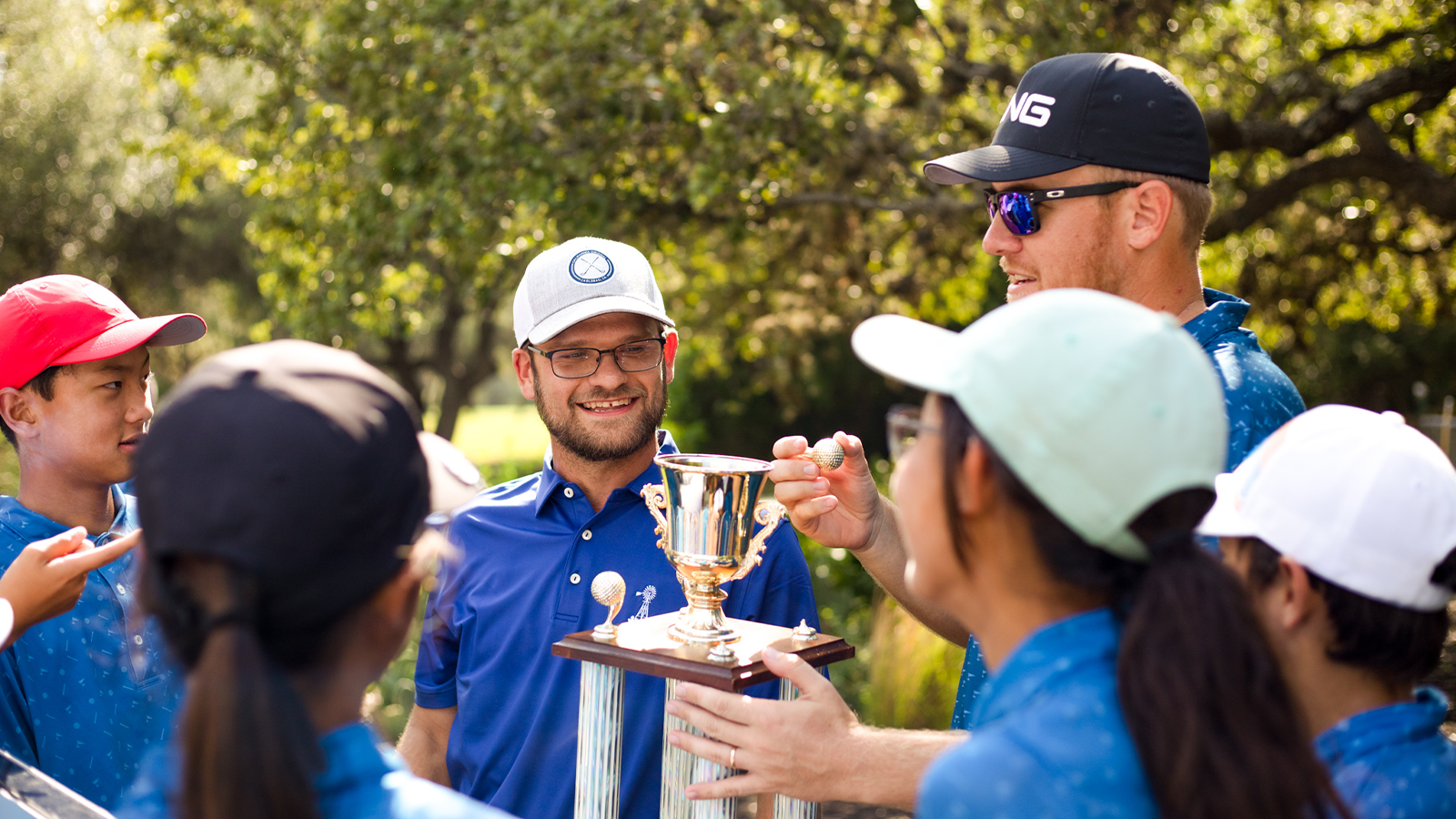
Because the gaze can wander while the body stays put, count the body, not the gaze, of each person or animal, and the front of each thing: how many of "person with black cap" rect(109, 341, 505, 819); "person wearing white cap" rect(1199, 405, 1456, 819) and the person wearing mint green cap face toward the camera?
0

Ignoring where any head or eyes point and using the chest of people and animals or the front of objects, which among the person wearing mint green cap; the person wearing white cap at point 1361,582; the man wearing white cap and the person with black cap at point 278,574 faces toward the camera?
the man wearing white cap

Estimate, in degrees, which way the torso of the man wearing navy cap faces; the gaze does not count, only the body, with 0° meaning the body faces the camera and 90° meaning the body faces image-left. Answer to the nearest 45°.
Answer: approximately 45°

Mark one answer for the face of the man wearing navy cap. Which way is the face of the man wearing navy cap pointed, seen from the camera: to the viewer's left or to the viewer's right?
to the viewer's left

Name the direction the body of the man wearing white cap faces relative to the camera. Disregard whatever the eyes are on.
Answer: toward the camera

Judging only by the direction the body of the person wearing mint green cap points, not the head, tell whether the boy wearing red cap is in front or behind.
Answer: in front

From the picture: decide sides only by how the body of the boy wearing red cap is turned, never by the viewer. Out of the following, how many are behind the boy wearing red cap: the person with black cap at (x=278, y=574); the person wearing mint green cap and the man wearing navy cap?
0

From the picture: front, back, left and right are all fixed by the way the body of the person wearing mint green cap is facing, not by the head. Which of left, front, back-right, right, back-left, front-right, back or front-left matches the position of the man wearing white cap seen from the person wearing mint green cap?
front

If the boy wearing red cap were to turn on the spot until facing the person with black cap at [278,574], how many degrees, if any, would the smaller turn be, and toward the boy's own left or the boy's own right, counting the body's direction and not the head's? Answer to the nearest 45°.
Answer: approximately 45° to the boy's own right

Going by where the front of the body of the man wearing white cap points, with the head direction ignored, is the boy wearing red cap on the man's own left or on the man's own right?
on the man's own right

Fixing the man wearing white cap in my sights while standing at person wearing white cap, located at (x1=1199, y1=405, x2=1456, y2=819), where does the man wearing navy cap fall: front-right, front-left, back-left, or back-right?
front-right

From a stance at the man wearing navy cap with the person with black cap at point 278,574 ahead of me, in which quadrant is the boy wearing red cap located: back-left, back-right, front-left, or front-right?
front-right

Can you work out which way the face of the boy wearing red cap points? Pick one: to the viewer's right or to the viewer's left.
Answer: to the viewer's right

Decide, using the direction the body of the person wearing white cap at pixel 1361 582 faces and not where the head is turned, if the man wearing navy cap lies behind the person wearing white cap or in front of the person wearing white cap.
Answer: in front

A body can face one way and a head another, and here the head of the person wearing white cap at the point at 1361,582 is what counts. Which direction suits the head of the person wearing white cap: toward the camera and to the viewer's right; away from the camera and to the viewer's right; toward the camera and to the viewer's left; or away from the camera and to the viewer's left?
away from the camera and to the viewer's left

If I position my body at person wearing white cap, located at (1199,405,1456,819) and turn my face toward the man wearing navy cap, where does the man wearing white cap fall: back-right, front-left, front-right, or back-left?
front-left
